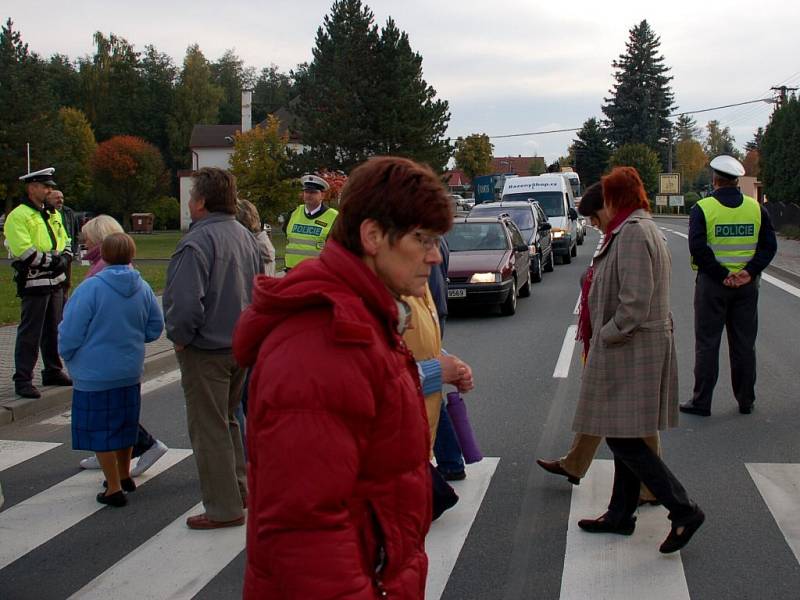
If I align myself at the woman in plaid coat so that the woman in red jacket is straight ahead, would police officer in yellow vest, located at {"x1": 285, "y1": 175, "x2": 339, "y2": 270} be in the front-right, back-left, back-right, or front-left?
back-right

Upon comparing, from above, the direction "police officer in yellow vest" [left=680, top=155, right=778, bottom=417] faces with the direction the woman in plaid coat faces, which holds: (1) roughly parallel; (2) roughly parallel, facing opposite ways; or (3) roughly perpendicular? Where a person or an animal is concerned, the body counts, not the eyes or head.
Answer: roughly perpendicular

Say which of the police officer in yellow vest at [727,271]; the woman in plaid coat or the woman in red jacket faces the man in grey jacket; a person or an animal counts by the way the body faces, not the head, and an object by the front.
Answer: the woman in plaid coat

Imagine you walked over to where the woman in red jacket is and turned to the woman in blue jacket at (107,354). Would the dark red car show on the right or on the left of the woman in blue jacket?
right

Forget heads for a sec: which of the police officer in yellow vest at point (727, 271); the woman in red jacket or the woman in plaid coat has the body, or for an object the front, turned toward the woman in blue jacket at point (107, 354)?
the woman in plaid coat

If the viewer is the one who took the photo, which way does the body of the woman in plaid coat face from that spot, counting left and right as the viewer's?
facing to the left of the viewer

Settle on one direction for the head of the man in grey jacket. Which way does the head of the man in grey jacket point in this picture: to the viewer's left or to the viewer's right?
to the viewer's left

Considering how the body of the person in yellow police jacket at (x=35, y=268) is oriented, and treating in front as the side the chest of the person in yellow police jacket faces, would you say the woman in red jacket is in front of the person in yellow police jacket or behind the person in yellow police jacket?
in front

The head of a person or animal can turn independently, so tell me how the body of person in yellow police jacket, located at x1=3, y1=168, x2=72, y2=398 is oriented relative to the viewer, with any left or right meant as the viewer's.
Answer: facing the viewer and to the right of the viewer

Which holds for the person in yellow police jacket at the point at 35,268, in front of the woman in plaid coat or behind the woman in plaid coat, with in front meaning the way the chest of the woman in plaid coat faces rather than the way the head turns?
in front

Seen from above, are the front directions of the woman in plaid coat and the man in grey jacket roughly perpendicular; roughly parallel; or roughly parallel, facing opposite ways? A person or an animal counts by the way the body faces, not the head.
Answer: roughly parallel

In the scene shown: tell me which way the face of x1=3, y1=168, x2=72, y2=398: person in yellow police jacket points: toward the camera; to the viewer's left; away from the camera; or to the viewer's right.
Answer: to the viewer's right
